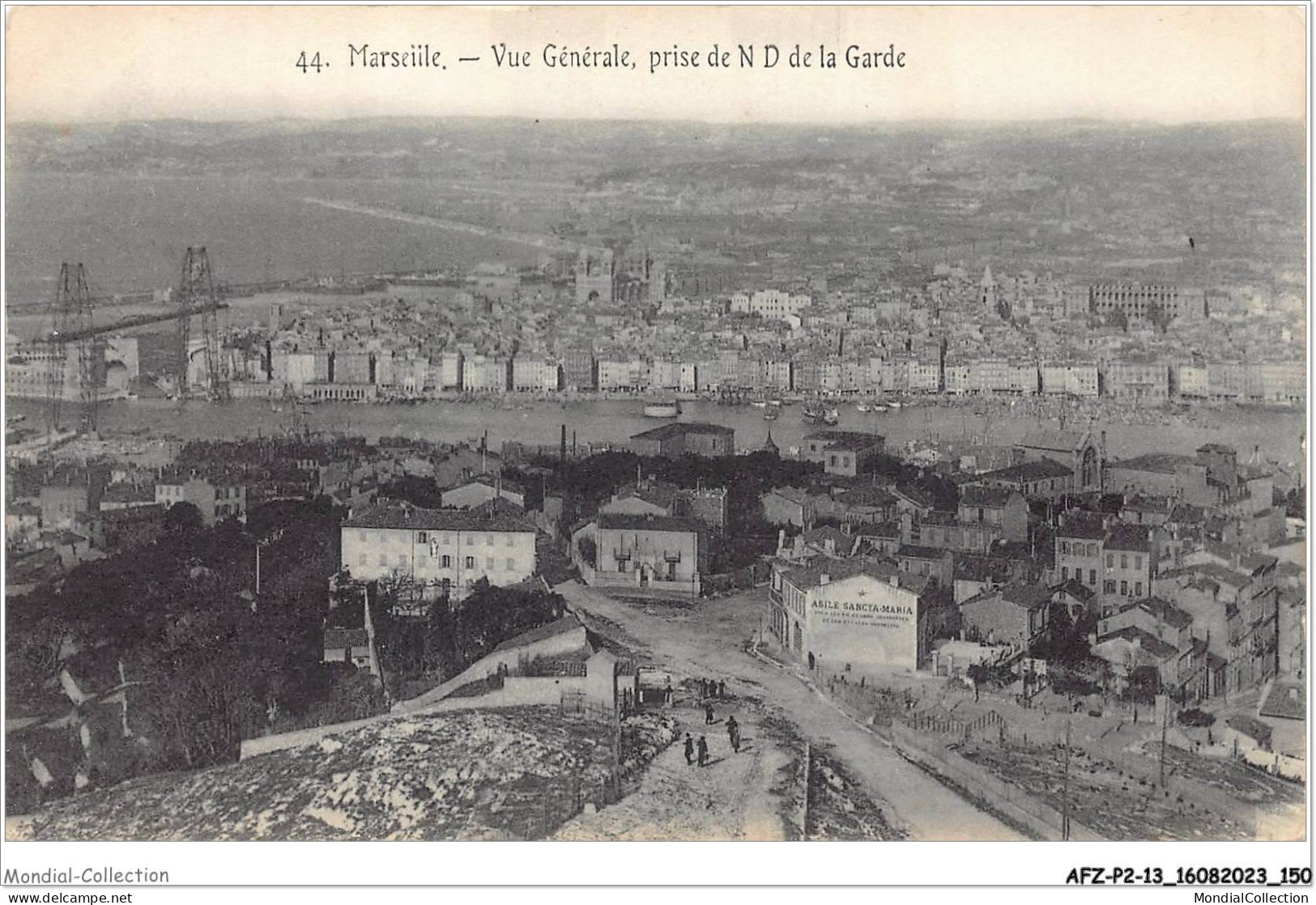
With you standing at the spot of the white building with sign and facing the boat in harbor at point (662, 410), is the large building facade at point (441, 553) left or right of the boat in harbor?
left

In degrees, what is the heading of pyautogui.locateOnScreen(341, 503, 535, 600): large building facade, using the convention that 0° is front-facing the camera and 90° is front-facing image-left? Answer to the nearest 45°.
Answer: approximately 0°

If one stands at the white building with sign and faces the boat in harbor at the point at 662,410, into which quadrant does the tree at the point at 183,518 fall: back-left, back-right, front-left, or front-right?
front-left

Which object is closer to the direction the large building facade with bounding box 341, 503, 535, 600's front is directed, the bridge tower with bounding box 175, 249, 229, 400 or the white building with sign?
the white building with sign

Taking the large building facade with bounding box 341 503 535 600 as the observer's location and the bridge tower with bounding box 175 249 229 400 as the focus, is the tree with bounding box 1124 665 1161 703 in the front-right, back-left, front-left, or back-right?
back-right

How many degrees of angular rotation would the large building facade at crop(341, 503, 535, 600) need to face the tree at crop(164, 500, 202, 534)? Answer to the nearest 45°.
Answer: approximately 90° to its right

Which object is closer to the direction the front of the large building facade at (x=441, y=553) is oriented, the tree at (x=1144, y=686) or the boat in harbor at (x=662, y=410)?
the tree

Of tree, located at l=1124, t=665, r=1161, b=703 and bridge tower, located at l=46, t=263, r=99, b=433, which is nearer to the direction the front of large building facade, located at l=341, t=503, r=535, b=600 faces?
the tree

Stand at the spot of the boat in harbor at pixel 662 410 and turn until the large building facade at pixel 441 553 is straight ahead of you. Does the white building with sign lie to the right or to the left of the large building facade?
left

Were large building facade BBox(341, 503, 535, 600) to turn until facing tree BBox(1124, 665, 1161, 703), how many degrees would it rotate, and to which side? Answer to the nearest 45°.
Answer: approximately 45° to its left

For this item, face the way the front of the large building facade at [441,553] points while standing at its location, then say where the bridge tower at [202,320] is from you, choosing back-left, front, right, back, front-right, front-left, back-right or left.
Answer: back-right

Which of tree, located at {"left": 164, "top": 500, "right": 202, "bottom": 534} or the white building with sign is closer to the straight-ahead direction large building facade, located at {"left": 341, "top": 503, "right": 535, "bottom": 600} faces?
the white building with sign

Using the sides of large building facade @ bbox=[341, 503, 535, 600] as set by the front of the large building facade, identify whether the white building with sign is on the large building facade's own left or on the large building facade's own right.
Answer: on the large building facade's own left
